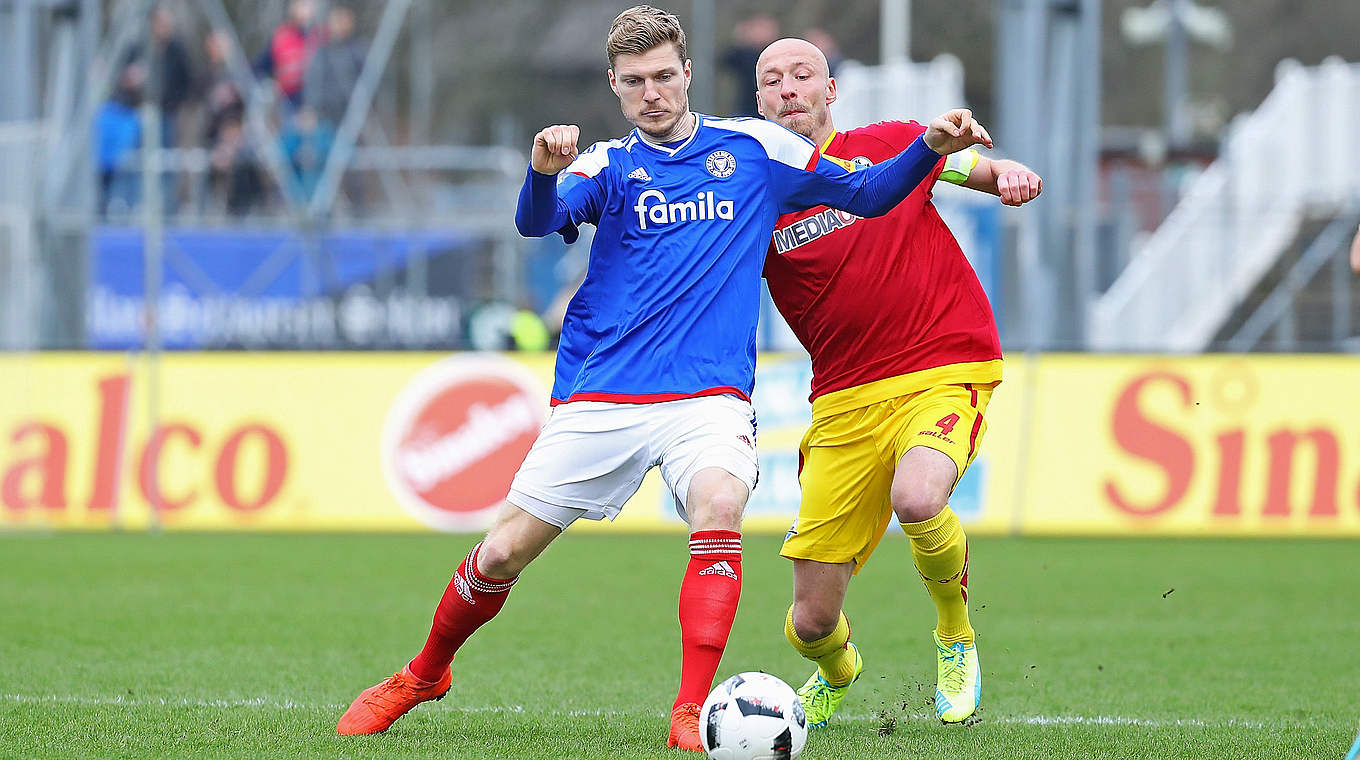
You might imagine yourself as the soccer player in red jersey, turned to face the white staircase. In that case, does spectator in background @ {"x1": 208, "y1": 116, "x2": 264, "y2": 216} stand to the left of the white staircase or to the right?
left

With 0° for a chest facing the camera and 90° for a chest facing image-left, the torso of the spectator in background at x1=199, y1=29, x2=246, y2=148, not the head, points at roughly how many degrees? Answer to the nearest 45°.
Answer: approximately 0°

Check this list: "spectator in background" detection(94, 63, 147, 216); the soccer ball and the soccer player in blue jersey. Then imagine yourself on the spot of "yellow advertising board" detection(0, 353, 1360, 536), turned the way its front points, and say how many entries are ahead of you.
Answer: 2

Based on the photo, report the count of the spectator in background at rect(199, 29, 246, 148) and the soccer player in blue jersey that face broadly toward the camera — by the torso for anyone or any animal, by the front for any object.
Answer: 2

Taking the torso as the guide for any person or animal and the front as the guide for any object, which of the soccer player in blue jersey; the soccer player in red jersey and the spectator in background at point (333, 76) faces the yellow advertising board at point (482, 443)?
the spectator in background

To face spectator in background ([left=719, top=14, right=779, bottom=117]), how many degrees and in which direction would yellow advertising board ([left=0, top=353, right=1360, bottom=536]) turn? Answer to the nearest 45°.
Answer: approximately 135° to its left

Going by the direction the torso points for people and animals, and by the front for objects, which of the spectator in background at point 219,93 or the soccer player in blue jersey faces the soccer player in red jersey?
the spectator in background

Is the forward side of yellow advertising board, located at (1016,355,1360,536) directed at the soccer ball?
yes
